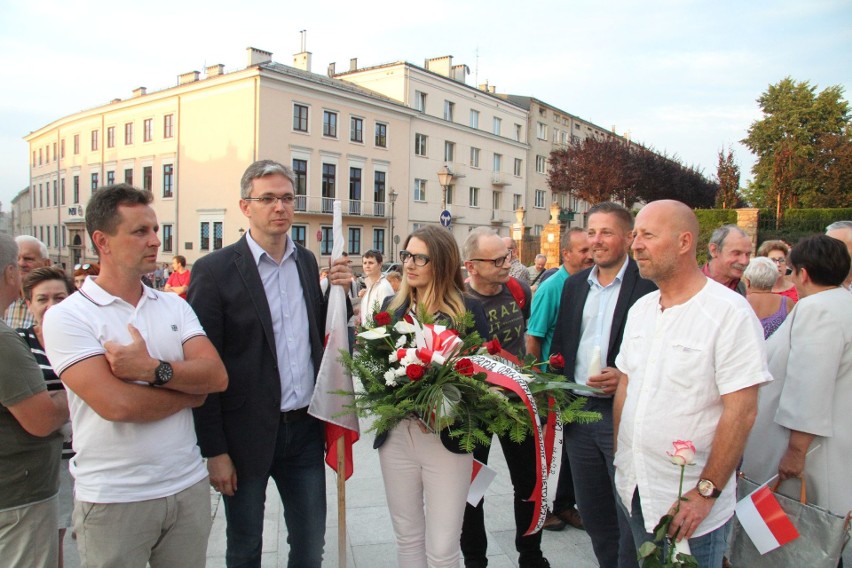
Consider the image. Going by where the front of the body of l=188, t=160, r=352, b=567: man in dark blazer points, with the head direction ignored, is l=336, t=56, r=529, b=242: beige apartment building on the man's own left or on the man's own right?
on the man's own left

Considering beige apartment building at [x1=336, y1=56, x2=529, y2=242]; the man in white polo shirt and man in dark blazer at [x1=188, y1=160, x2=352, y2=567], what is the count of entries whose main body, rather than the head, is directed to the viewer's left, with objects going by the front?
0

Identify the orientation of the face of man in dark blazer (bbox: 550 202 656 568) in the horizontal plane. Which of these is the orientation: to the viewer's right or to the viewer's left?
to the viewer's left

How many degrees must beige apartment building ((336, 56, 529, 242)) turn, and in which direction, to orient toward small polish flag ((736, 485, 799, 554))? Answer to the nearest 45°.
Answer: approximately 45° to its right

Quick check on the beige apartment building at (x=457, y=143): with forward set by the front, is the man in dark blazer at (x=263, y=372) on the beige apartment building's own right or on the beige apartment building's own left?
on the beige apartment building's own right

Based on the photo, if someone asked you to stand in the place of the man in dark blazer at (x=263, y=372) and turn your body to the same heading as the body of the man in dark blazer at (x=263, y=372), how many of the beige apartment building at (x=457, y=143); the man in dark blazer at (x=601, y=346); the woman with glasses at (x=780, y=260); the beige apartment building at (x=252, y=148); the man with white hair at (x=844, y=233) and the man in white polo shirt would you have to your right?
1

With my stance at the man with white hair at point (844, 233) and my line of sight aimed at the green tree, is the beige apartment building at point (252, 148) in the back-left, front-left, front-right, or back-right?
front-left

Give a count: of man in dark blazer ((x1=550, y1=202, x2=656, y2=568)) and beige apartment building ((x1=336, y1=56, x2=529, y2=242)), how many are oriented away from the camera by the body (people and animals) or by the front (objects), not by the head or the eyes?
0

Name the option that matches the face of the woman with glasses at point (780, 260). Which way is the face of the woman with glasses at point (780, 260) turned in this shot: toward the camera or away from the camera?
toward the camera

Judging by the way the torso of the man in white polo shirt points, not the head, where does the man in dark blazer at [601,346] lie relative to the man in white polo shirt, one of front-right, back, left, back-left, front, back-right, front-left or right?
front-left

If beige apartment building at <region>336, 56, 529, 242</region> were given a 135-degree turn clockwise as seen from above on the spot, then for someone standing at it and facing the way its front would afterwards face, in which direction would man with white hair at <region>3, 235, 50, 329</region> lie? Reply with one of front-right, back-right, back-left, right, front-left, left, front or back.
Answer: left

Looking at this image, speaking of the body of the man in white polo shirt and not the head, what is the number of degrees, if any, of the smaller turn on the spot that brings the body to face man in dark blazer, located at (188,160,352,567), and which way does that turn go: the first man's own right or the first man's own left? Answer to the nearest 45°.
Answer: approximately 90° to the first man's own left
